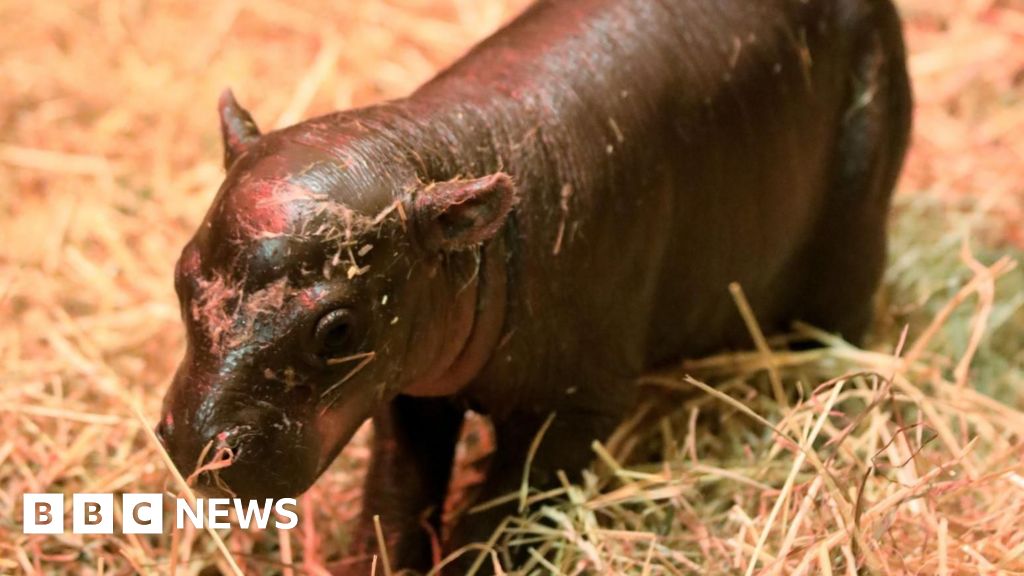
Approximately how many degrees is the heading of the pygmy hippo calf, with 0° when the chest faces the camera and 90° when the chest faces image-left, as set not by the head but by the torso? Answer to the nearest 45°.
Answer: approximately 45°
